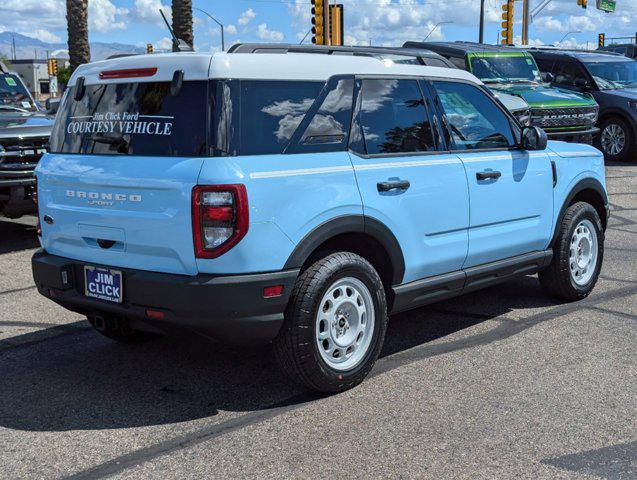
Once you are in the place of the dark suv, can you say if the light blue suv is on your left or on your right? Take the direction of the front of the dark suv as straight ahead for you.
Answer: on your right

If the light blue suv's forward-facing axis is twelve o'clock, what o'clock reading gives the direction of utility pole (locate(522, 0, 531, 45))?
The utility pole is roughly at 11 o'clock from the light blue suv.

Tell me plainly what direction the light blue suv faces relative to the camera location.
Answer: facing away from the viewer and to the right of the viewer

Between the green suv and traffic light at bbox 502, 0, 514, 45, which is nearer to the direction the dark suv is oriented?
the green suv

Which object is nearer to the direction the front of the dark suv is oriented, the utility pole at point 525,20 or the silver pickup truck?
the silver pickup truck

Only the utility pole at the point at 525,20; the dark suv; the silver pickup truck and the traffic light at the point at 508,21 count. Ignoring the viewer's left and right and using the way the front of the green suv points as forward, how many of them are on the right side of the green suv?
1

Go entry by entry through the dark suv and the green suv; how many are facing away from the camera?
0

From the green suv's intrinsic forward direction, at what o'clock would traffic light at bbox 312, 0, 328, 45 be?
The traffic light is roughly at 6 o'clock from the green suv.

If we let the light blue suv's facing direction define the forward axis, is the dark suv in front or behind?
in front

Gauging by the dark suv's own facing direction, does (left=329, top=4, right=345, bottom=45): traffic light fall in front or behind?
behind

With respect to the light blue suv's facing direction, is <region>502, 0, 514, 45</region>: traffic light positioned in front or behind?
in front
